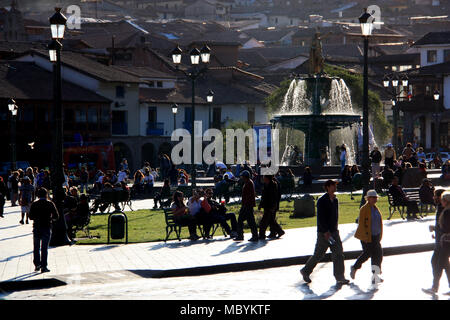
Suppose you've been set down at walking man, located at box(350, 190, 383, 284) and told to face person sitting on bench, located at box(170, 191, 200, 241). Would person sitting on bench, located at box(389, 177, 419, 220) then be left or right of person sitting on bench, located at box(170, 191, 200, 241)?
right

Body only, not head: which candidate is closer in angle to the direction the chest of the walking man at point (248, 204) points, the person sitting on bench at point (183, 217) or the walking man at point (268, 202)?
the person sitting on bench

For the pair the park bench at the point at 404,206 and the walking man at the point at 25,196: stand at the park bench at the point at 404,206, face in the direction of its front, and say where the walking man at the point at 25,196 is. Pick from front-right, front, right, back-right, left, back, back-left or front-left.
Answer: back-right

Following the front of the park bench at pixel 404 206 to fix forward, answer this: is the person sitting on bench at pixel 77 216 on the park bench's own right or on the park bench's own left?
on the park bench's own right

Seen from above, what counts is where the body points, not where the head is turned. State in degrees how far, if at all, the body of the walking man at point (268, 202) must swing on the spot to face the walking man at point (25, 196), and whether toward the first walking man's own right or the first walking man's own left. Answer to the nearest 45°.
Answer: approximately 45° to the first walking man's own right

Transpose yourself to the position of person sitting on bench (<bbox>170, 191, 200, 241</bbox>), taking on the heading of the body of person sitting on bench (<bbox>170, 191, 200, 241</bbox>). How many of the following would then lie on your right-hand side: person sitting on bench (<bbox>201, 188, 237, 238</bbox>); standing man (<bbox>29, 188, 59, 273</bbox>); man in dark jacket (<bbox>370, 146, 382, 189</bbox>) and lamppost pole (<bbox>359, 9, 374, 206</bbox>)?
1

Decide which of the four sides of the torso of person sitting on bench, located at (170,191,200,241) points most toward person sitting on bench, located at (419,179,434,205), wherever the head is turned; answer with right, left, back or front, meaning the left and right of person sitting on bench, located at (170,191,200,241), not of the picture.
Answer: left

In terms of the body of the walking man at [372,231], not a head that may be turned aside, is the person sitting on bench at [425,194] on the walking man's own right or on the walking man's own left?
on the walking man's own left

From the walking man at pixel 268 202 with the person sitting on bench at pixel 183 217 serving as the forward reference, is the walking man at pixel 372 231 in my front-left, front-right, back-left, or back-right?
back-left

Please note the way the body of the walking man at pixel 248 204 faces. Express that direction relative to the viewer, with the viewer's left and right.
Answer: facing to the left of the viewer
